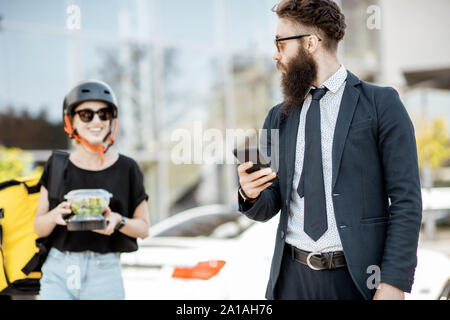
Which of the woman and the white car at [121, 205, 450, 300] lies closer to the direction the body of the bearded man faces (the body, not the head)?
the woman

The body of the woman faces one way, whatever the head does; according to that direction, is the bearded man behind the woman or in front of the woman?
in front

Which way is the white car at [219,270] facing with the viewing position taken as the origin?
facing away from the viewer and to the right of the viewer

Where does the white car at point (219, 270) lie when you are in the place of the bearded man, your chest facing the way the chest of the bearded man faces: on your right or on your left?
on your right

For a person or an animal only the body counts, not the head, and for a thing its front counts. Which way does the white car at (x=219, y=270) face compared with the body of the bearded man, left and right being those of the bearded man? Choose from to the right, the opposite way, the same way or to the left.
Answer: the opposite way

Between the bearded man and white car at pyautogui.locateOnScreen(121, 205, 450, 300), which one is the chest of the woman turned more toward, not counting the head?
the bearded man

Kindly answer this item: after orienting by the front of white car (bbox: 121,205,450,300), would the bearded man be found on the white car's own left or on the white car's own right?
on the white car's own right

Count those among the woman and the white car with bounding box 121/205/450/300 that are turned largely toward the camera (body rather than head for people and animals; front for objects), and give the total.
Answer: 1

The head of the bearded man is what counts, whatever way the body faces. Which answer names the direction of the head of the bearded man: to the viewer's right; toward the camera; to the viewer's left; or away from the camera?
to the viewer's left
